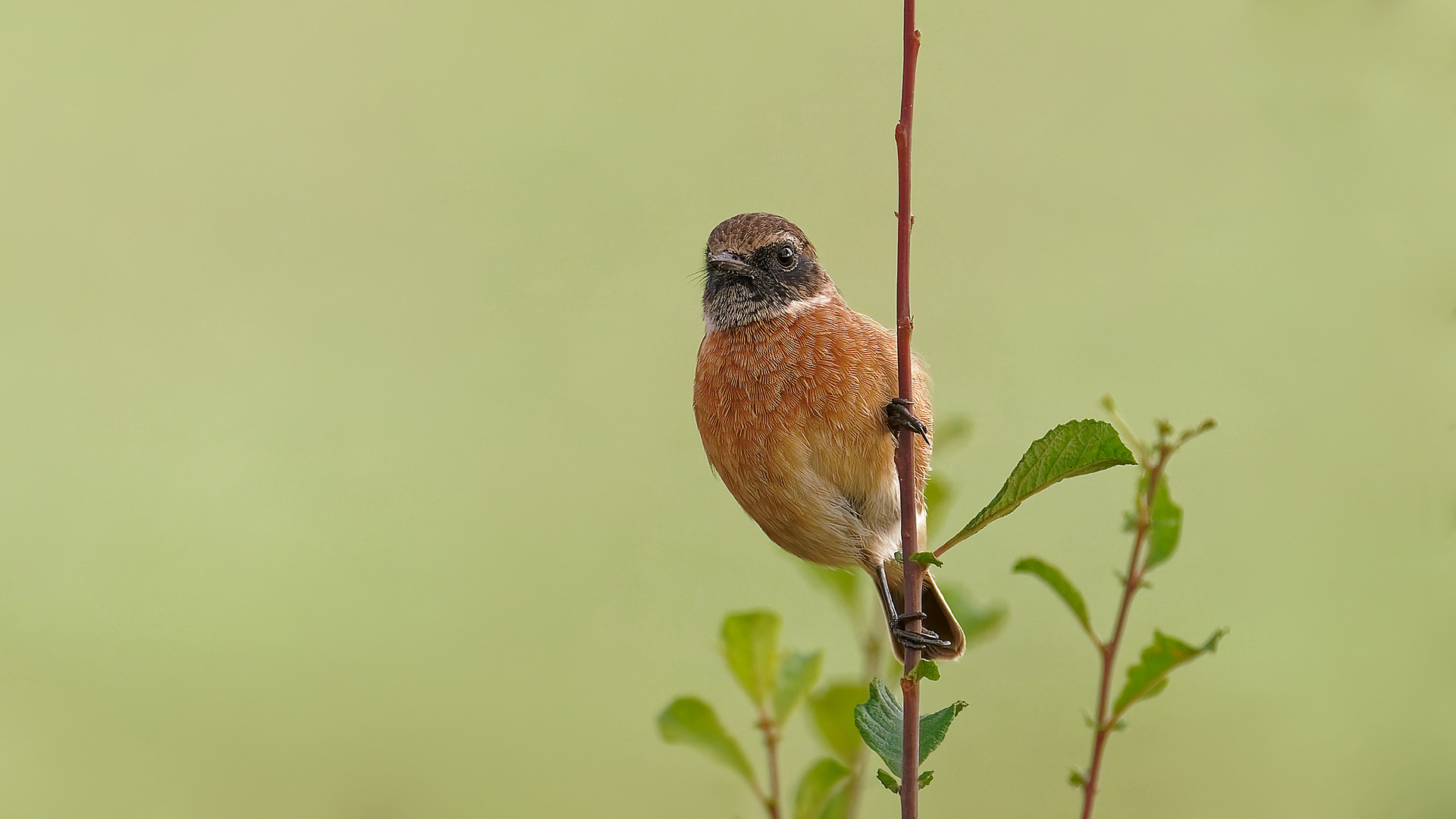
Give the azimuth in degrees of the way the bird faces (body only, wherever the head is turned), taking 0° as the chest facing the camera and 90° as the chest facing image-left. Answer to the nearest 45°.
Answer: approximately 45°

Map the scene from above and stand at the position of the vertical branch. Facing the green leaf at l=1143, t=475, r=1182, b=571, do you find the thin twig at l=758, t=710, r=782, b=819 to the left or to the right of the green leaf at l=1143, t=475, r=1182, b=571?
left
